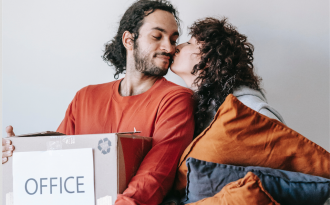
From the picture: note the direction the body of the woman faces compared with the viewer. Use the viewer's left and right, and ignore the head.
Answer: facing to the left of the viewer

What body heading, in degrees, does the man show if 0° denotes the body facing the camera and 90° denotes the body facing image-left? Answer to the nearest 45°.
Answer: approximately 0°

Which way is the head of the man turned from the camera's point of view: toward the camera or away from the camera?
toward the camera

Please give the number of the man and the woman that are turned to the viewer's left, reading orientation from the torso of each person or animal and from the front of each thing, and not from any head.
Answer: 1
